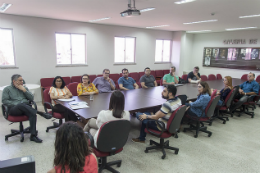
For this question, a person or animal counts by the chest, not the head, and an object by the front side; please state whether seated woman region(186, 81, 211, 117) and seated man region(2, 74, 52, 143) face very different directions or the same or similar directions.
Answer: very different directions

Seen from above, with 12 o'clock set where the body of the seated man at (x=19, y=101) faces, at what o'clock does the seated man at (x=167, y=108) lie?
the seated man at (x=167, y=108) is roughly at 12 o'clock from the seated man at (x=19, y=101).

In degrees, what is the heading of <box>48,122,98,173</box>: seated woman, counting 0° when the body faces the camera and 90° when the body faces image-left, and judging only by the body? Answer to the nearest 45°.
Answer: approximately 180°

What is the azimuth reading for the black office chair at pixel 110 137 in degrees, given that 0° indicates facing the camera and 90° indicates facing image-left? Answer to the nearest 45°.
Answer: approximately 135°

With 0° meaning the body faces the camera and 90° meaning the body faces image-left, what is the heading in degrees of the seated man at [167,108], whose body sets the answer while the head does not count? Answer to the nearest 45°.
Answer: approximately 90°

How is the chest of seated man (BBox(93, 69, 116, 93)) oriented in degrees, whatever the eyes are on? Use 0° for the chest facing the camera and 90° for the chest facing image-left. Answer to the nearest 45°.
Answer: approximately 0°

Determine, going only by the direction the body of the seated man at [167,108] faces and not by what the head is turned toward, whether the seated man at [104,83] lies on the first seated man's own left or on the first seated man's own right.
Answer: on the first seated man's own right

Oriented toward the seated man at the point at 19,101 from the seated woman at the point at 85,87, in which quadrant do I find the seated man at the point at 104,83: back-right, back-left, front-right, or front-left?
back-right

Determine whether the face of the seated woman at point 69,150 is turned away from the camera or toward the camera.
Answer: away from the camera

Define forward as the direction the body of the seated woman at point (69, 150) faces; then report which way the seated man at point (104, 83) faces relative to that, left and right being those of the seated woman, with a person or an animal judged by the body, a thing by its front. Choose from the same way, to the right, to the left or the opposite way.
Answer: the opposite way
